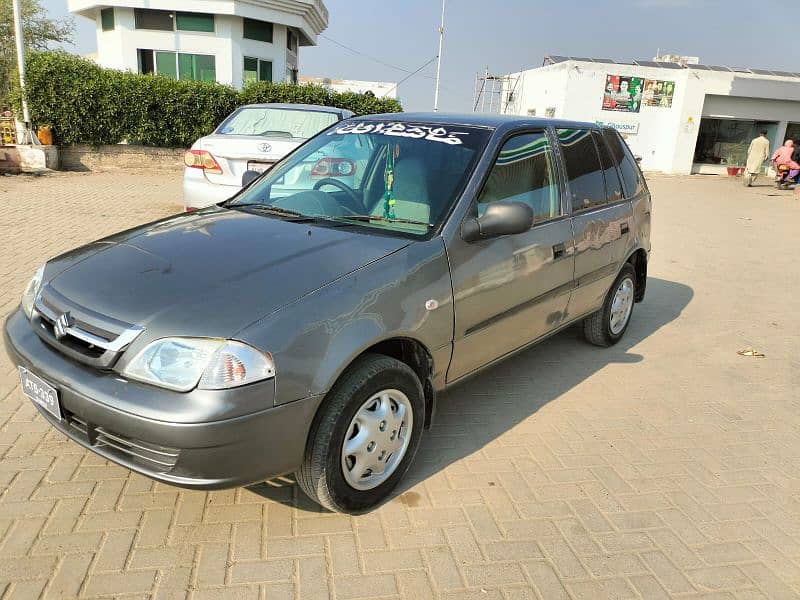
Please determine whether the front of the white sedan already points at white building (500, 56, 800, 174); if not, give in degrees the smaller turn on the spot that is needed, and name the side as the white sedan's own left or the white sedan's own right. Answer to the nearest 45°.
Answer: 0° — it already faces it

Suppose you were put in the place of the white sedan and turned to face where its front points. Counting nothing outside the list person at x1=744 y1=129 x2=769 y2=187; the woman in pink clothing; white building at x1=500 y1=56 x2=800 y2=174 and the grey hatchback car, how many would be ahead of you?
3

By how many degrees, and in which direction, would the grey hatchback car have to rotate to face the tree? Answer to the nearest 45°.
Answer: approximately 90° to its right

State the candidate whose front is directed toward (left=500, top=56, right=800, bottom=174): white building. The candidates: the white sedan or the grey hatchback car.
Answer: the white sedan

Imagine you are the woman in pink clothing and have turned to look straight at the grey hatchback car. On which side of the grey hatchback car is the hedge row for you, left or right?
right

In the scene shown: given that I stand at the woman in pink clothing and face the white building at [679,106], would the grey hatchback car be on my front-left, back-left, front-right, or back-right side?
back-left

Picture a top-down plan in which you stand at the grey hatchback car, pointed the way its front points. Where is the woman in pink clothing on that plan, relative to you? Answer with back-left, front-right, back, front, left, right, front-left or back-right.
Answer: back

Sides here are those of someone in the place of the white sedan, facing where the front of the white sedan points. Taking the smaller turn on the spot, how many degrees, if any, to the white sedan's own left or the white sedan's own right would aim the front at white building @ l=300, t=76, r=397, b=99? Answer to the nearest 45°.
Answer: approximately 45° to the white sedan's own left

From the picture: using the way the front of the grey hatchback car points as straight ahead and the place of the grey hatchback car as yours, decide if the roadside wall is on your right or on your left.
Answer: on your right

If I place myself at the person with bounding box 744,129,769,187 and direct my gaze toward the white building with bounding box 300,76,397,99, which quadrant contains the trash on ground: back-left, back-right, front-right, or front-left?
back-left

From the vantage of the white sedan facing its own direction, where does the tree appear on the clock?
The tree is roughly at 10 o'clock from the white sedan.

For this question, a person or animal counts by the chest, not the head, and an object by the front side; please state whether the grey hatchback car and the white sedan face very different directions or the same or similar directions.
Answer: very different directions

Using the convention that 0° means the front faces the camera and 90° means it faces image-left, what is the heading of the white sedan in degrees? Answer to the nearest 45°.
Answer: approximately 225°

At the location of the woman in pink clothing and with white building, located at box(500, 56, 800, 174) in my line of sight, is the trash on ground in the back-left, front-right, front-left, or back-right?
back-left

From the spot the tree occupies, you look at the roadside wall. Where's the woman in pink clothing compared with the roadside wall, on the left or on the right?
left
